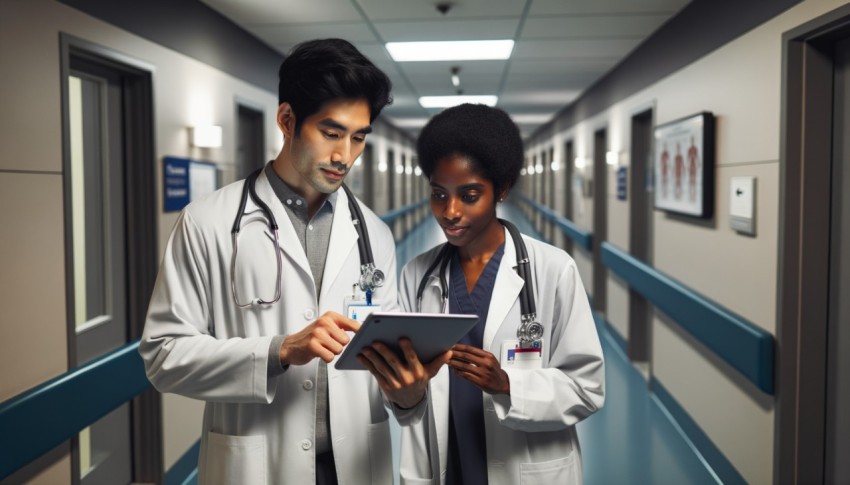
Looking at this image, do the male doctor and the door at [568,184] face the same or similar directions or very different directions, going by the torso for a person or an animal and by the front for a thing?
very different directions

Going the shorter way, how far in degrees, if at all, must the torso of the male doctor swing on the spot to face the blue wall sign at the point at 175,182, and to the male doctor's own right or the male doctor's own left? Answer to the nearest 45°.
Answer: approximately 135° to the male doctor's own left

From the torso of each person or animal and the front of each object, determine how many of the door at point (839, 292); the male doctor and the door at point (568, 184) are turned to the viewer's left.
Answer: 2

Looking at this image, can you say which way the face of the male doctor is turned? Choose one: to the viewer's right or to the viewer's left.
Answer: to the viewer's right

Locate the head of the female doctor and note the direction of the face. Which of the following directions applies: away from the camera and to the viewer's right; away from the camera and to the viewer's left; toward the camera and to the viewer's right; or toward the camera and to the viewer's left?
toward the camera and to the viewer's left

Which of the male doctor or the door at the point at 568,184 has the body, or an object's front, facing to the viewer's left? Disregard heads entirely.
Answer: the door

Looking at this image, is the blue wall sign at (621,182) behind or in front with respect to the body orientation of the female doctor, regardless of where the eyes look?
behind

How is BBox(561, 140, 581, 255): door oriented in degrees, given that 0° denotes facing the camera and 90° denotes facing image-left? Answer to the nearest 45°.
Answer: approximately 90°

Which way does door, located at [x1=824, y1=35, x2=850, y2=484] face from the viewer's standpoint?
to the viewer's left
